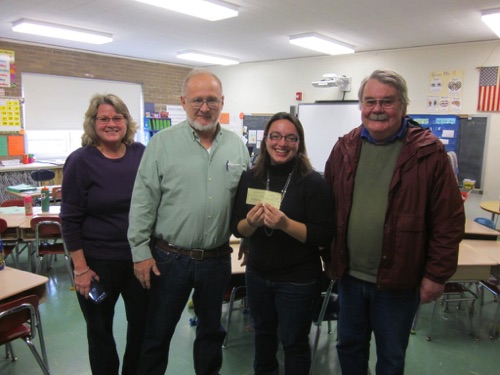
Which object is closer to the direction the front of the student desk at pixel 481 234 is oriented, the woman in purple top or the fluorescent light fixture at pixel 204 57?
the woman in purple top

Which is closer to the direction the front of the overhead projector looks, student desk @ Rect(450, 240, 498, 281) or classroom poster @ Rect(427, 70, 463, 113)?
the student desk

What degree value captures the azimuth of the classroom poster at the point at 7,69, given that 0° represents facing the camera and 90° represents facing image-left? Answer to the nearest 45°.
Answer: approximately 315°

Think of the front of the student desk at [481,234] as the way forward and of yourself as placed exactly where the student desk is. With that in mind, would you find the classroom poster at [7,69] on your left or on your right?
on your right

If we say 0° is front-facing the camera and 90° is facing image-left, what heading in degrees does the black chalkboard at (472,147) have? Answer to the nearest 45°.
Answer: approximately 45°

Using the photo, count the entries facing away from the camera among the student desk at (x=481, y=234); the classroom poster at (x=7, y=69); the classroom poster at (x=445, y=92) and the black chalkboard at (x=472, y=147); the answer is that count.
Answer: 0

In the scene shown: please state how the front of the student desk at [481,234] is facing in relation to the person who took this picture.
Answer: facing the viewer

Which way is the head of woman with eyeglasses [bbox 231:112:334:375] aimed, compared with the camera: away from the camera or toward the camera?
toward the camera

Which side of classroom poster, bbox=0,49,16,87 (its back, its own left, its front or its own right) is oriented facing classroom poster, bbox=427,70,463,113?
front

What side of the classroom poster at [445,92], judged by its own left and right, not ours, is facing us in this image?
front
